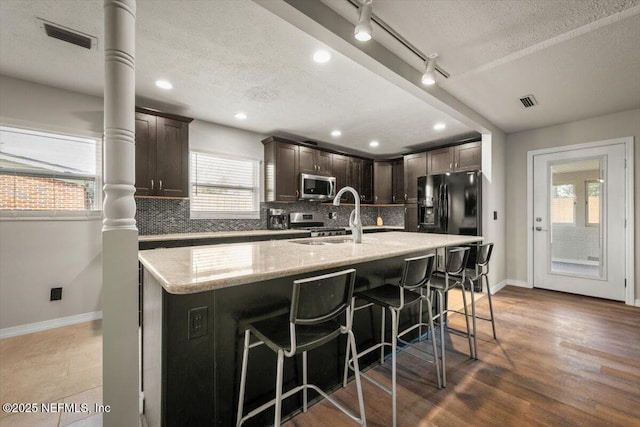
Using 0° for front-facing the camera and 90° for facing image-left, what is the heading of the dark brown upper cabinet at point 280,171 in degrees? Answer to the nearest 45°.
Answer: approximately 315°

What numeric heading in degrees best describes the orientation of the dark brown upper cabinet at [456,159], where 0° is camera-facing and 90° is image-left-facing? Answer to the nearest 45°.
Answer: approximately 45°

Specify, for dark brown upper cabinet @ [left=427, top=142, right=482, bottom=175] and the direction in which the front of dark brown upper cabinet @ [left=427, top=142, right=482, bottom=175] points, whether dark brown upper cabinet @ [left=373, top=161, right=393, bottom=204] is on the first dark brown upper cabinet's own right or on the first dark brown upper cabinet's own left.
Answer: on the first dark brown upper cabinet's own right

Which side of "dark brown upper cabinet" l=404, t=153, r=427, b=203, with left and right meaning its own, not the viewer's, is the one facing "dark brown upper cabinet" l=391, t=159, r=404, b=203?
right

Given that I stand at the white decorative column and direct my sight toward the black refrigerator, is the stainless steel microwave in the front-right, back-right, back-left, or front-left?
front-left

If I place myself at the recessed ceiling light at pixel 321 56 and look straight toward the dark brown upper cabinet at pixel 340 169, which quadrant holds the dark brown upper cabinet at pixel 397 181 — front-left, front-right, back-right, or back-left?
front-right

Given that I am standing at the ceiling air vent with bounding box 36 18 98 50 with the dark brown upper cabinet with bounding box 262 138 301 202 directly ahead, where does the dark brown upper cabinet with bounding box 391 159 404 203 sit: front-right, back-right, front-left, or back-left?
front-right

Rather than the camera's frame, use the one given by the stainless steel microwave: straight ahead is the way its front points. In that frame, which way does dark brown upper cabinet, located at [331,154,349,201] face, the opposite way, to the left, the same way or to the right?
the same way

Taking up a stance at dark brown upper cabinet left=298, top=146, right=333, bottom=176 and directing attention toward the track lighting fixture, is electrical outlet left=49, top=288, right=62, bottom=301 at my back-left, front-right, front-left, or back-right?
front-right

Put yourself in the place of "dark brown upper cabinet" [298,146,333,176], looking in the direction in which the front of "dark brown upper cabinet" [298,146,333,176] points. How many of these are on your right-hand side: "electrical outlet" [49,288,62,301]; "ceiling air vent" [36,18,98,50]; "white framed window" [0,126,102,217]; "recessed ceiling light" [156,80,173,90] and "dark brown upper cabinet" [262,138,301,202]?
5

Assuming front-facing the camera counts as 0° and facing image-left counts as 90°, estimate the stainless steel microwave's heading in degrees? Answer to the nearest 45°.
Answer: approximately 315°

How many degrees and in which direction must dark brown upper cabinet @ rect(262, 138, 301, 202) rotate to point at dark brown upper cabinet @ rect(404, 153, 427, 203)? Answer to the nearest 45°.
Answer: approximately 45° to its left

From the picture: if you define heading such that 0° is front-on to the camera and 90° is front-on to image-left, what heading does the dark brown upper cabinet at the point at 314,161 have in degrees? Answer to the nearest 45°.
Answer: approximately 315°

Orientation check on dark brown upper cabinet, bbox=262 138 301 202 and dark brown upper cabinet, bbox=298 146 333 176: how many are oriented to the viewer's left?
0

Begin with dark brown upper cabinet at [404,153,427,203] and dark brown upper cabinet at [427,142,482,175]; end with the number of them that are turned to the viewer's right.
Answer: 0

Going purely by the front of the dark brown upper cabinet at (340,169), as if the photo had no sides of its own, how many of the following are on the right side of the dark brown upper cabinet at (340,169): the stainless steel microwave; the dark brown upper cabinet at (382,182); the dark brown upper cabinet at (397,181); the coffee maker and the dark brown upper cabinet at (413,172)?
2

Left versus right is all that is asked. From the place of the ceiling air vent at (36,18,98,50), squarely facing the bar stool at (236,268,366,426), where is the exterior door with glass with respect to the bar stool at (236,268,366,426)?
left

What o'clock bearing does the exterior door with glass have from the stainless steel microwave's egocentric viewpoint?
The exterior door with glass is roughly at 11 o'clock from the stainless steel microwave.

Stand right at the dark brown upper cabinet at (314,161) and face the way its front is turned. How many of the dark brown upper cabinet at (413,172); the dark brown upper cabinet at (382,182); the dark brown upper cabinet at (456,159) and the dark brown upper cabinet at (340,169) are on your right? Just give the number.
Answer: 0

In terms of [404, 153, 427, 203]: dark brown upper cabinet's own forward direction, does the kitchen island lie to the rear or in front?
in front

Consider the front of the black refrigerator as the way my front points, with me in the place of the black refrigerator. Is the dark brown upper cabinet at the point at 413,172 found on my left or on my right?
on my right
